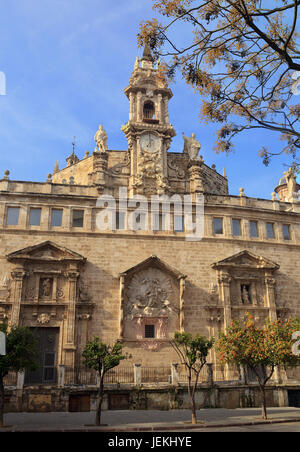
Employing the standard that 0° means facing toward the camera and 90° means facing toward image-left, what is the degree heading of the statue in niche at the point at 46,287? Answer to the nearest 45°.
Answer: approximately 0°

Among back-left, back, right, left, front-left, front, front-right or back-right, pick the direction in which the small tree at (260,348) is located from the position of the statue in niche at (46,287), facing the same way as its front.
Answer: front-left

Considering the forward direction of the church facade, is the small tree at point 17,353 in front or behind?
in front

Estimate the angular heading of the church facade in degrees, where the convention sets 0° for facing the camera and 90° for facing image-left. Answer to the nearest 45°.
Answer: approximately 0°

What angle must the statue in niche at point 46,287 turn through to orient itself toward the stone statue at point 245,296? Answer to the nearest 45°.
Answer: approximately 90° to its left

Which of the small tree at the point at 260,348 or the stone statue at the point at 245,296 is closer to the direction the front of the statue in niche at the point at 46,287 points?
the small tree

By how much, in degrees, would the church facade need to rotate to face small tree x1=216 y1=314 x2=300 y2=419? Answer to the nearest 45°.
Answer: approximately 45° to its left
